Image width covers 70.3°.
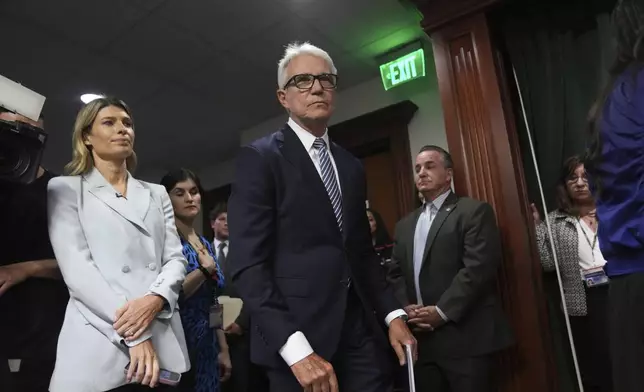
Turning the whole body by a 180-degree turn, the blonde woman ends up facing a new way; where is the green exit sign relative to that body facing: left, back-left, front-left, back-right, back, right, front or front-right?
right

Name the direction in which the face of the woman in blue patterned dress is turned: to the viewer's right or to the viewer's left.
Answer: to the viewer's right

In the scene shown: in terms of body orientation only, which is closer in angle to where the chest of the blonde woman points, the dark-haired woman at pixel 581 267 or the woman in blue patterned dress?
the dark-haired woman

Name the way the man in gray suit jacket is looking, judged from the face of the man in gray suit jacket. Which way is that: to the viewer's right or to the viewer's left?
to the viewer's left

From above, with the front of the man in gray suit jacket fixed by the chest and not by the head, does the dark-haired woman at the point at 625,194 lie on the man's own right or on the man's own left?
on the man's own left

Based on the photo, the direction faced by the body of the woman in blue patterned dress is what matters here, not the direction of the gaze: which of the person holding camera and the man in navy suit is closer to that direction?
the man in navy suit
